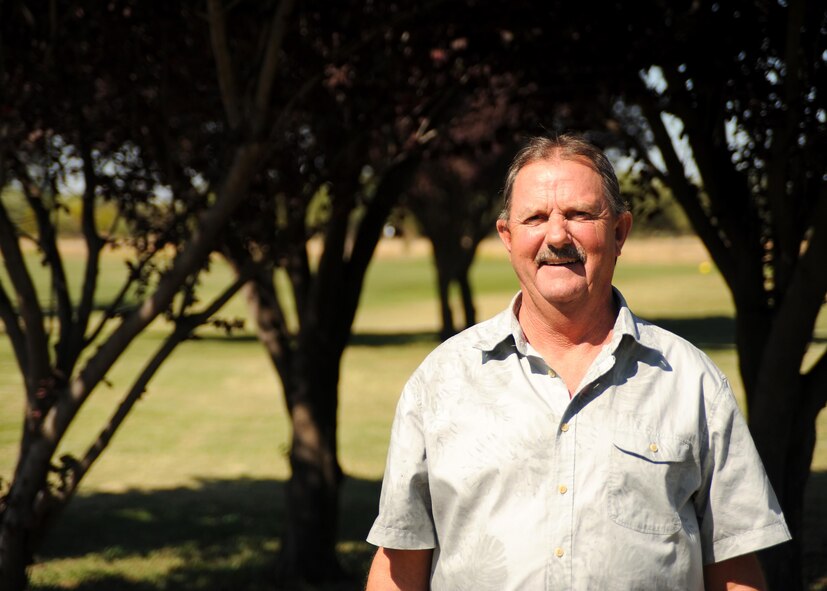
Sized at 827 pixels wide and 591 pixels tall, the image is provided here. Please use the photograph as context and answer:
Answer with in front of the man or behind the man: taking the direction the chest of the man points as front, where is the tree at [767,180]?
behind

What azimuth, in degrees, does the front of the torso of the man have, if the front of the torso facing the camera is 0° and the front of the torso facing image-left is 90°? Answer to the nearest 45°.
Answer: approximately 0°

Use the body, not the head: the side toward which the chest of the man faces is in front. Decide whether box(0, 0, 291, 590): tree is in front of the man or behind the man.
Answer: behind

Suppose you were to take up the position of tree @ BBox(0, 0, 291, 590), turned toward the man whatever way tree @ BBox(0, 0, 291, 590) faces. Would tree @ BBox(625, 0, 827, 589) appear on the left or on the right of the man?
left
